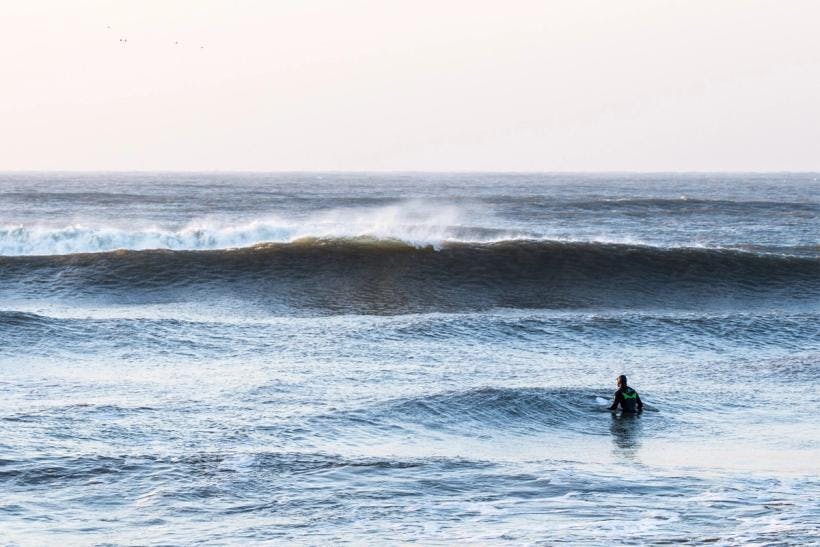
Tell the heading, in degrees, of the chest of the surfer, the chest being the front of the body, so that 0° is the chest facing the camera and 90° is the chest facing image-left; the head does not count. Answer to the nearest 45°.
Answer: approximately 135°
